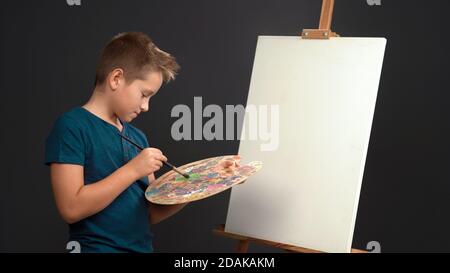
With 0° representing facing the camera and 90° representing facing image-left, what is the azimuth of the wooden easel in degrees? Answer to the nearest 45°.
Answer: approximately 45°

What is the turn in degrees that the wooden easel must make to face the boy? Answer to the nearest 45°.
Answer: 0° — it already faces them

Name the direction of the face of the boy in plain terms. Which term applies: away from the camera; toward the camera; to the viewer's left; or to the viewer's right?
to the viewer's right

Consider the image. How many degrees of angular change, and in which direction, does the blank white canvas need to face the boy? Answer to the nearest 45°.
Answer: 0° — it already faces them

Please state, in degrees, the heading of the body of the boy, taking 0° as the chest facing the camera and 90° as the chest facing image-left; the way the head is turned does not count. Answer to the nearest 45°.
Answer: approximately 315°
